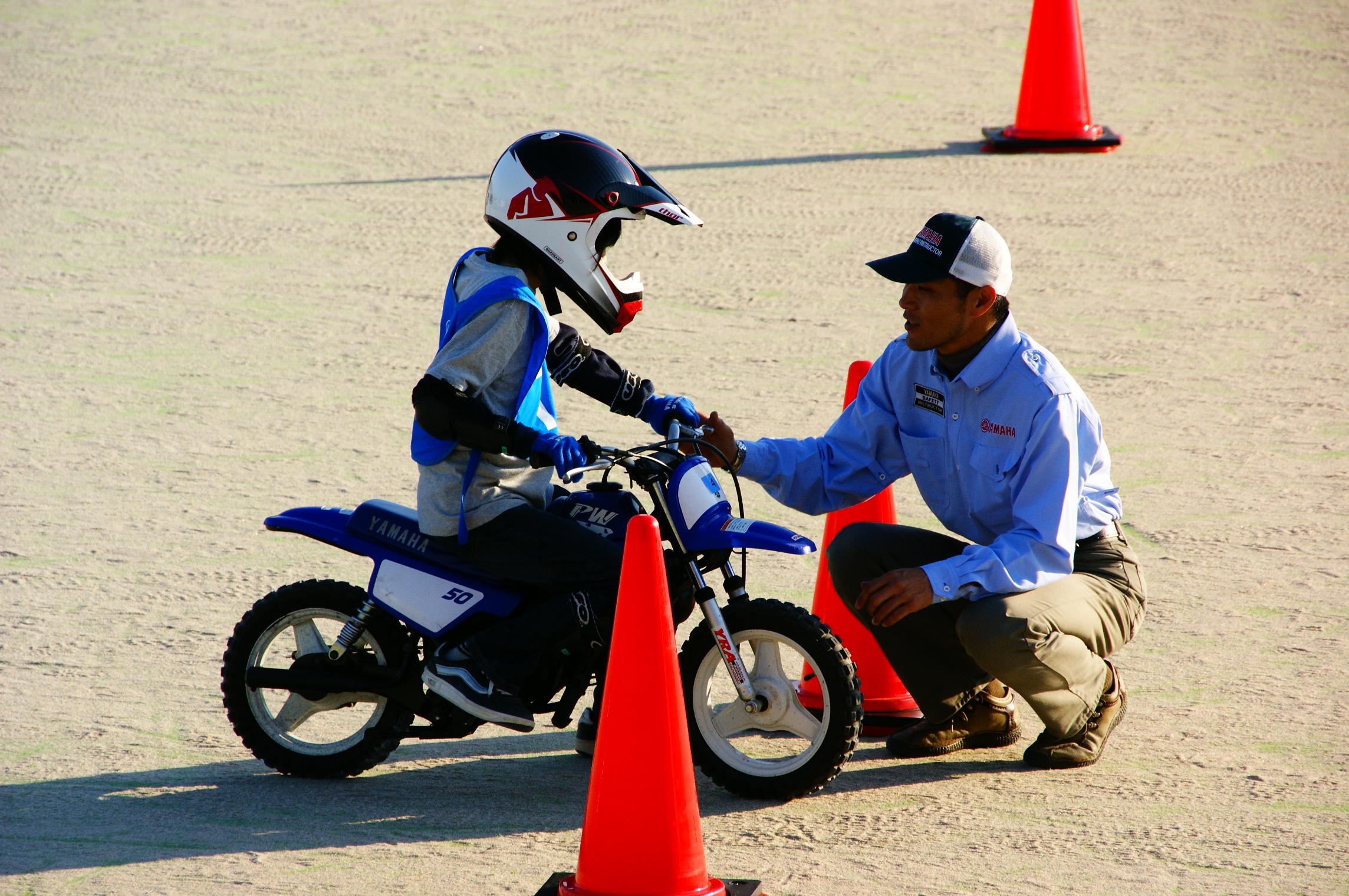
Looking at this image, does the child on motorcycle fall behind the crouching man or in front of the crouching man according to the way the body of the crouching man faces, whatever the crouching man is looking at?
in front

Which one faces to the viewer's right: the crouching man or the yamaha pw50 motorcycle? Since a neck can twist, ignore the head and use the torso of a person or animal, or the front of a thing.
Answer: the yamaha pw50 motorcycle

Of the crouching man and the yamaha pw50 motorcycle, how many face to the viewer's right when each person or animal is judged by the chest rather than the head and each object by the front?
1

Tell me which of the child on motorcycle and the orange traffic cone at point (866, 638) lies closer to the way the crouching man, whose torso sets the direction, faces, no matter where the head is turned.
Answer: the child on motorcycle

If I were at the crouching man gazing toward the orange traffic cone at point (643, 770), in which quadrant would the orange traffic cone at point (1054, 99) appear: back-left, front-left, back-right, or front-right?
back-right

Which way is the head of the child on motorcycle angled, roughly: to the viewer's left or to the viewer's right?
to the viewer's right

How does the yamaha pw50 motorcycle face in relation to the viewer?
to the viewer's right

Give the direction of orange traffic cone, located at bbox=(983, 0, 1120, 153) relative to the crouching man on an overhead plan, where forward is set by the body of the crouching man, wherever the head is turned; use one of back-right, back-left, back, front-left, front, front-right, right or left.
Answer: back-right

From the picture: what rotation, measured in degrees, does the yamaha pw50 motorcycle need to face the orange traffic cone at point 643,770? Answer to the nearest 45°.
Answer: approximately 45° to its right

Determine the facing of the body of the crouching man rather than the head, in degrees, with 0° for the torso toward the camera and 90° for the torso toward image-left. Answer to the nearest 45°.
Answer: approximately 45°

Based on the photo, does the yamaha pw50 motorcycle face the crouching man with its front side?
yes

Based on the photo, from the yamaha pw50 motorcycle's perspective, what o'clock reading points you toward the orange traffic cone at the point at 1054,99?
The orange traffic cone is roughly at 10 o'clock from the yamaha pw50 motorcycle.

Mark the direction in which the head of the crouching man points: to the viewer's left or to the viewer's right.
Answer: to the viewer's left
